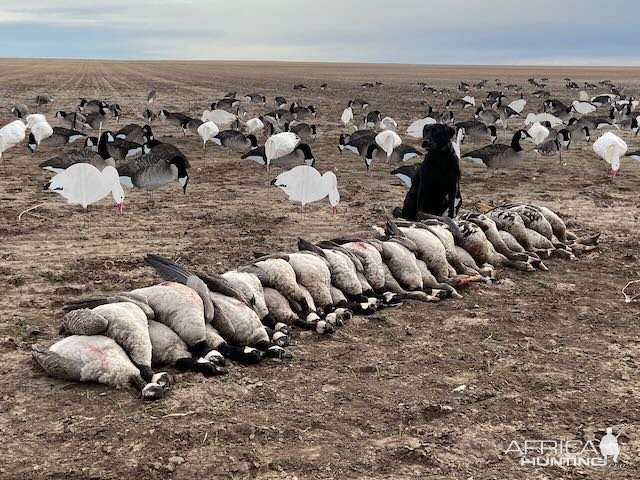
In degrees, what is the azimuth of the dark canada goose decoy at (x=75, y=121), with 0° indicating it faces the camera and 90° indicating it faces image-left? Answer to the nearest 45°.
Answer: approximately 90°

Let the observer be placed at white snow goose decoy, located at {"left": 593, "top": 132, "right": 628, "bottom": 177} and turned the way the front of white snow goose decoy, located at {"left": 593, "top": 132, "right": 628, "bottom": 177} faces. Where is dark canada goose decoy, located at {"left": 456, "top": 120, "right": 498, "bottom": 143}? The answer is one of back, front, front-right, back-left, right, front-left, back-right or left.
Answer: back-right

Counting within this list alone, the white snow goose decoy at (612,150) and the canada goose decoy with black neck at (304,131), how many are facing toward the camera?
1

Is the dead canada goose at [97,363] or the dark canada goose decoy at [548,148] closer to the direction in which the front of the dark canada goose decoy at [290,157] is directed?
the dark canada goose decoy

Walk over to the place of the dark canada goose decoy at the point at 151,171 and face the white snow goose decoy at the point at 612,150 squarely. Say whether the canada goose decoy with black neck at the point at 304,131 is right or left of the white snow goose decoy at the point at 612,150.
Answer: left

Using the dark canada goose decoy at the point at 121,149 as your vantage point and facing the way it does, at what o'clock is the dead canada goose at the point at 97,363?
The dead canada goose is roughly at 9 o'clock from the dark canada goose decoy.

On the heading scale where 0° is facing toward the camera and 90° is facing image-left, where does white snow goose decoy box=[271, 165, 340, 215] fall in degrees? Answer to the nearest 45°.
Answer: approximately 270°

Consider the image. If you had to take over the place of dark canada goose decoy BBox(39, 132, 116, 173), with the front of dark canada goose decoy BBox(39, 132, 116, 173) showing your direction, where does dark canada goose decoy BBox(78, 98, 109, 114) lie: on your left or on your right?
on your left

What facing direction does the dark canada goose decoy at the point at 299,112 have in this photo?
to the viewer's left

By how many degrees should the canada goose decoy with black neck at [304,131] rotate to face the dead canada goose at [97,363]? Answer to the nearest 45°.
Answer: approximately 90° to its right
